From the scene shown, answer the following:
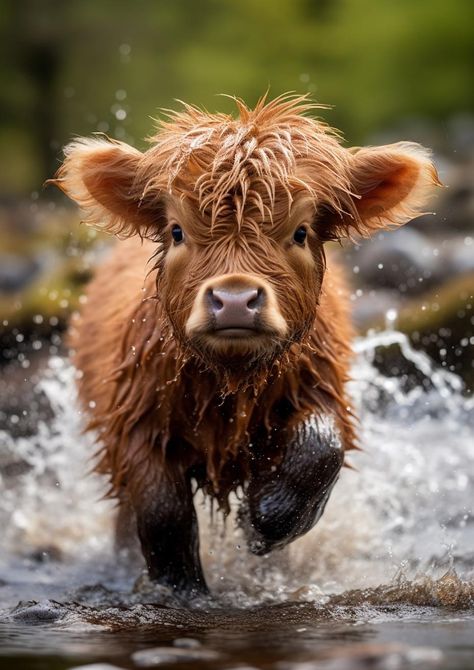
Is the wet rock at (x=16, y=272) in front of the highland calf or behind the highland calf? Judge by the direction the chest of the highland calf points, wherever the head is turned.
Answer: behind

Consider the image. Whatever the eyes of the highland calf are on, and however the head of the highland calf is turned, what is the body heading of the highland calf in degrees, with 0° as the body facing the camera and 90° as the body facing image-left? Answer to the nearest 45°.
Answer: approximately 0°

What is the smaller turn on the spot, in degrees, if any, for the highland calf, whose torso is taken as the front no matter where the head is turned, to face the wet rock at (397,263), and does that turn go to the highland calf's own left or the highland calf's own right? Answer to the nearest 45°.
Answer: approximately 180°
